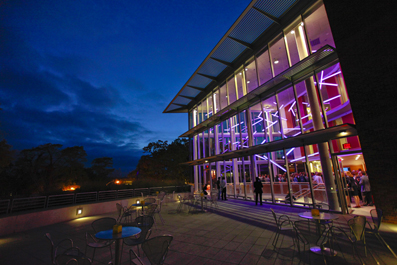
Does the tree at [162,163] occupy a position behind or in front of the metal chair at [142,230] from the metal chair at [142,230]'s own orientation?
behind

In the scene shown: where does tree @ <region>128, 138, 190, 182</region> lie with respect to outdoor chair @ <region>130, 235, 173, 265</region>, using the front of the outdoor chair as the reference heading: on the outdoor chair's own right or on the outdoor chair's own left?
on the outdoor chair's own right

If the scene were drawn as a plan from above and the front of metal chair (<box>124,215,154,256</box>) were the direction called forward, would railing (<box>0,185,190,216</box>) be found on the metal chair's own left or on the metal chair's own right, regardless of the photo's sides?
on the metal chair's own right

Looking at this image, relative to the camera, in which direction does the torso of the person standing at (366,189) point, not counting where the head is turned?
to the viewer's left

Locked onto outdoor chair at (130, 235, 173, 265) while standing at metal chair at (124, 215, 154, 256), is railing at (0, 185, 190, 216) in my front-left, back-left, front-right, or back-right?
back-right

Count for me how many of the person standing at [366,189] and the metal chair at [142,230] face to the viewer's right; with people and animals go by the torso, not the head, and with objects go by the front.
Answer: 0

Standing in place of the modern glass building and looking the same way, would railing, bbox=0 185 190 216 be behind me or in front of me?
in front

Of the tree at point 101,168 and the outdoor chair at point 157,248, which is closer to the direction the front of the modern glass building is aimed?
the outdoor chair

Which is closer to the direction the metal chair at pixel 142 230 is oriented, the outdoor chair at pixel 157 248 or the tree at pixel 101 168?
the outdoor chair

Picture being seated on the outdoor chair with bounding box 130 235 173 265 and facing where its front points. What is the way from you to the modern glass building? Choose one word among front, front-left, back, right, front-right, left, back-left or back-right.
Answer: right

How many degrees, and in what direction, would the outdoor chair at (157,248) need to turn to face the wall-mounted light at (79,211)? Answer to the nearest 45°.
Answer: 0° — it already faces it

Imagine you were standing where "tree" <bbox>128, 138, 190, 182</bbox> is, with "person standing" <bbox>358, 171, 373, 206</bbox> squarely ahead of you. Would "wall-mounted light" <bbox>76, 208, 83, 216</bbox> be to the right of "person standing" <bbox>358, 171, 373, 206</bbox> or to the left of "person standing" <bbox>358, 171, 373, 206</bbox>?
right

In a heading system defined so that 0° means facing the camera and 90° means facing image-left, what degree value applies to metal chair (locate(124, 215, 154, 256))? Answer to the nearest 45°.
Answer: approximately 45°
